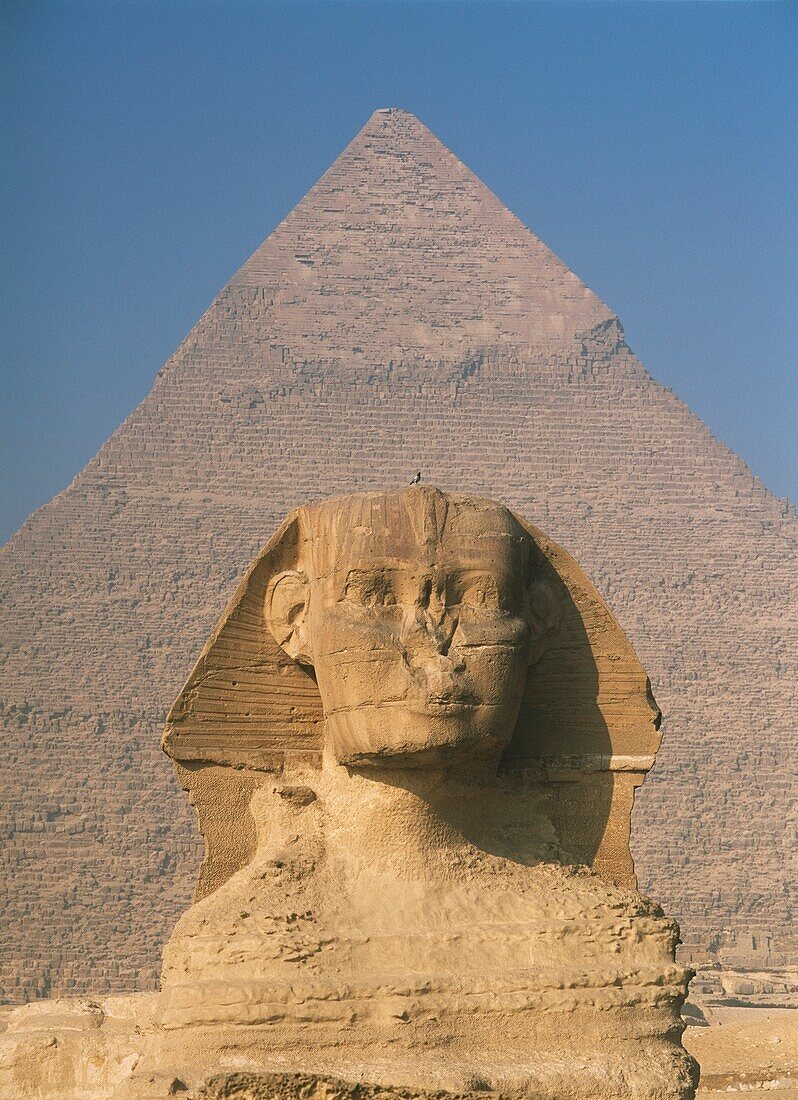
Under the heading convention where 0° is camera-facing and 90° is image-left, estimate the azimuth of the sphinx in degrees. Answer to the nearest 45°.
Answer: approximately 0°
